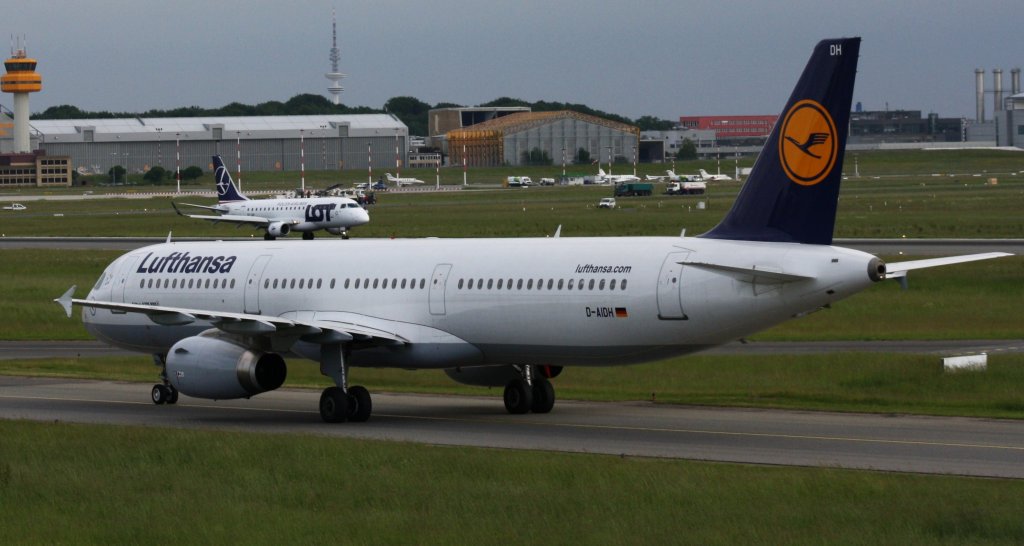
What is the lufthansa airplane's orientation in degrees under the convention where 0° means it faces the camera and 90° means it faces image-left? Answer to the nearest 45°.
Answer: approximately 135°
